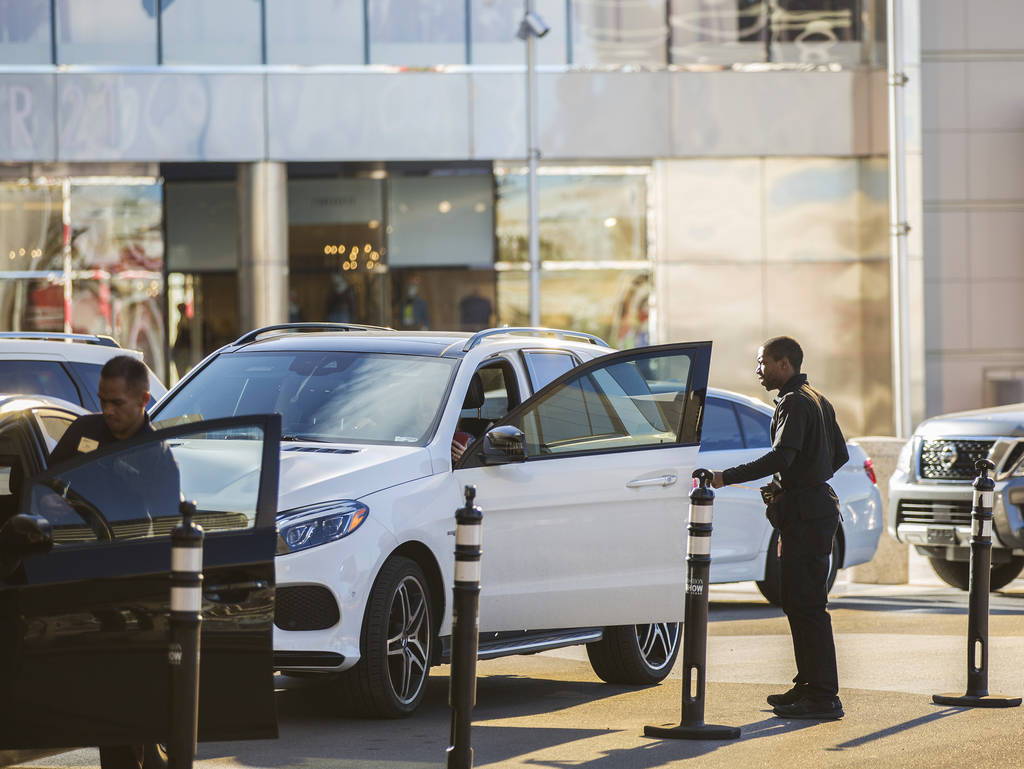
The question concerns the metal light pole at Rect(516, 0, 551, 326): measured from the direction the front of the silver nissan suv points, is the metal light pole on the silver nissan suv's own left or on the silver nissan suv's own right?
on the silver nissan suv's own right

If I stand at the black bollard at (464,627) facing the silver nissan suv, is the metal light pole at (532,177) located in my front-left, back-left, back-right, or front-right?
front-left

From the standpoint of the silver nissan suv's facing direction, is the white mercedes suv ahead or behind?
ahead

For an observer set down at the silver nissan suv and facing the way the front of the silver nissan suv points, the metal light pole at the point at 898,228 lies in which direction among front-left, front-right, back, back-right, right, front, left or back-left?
back-right

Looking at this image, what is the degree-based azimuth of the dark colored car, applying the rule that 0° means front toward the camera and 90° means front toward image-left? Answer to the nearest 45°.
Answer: approximately 45°

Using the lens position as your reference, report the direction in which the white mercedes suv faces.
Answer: facing the viewer and to the left of the viewer

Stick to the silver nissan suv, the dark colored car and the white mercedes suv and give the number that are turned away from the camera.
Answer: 0

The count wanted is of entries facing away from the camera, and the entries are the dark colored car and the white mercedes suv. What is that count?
0

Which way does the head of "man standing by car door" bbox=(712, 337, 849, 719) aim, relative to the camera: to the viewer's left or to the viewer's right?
to the viewer's left

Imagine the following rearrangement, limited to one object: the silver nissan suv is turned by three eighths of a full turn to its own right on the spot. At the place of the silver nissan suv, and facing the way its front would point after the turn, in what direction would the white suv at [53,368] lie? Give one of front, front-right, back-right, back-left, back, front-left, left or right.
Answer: back-left
